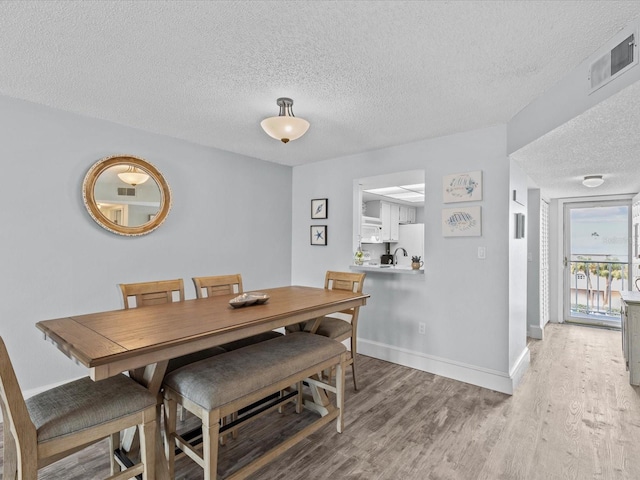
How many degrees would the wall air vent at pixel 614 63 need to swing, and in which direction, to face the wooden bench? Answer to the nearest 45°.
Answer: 0° — it already faces it

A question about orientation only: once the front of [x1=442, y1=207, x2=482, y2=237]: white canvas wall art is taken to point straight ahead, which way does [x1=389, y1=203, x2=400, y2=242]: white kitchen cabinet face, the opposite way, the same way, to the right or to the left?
the same way

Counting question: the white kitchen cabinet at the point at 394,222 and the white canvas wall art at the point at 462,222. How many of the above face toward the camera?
2

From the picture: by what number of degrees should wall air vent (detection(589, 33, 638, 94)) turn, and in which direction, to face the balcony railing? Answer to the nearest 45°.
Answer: approximately 135° to its right

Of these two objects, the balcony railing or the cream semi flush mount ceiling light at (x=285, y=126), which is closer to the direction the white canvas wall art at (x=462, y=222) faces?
the cream semi flush mount ceiling light

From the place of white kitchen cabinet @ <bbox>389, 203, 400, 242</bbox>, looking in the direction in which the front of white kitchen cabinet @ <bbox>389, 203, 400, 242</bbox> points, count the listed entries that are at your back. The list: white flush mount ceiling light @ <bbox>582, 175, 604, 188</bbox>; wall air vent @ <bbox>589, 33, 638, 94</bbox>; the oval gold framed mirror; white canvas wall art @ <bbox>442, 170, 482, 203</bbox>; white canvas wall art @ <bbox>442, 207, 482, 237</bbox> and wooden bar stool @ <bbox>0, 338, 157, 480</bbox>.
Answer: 0

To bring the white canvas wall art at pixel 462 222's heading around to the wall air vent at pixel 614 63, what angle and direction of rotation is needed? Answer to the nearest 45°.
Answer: approximately 45° to its left

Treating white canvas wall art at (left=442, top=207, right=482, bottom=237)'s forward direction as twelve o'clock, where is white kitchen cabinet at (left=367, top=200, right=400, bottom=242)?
The white kitchen cabinet is roughly at 5 o'clock from the white canvas wall art.

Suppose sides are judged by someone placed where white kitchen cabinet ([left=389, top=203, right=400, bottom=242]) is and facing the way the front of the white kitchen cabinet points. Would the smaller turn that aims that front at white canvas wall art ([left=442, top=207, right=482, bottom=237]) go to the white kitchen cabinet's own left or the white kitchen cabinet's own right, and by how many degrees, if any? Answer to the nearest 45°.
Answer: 0° — it already faces it

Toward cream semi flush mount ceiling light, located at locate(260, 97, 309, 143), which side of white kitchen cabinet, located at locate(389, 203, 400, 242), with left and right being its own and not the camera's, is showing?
front

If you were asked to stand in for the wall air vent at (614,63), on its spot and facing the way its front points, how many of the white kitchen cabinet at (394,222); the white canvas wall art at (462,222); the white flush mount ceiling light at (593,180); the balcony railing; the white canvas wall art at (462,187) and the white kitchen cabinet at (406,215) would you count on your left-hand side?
0

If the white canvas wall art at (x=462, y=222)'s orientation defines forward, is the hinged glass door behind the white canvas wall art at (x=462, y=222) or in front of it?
behind

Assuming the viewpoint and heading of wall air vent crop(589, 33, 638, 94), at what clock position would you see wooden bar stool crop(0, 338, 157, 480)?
The wooden bar stool is roughly at 12 o'clock from the wall air vent.

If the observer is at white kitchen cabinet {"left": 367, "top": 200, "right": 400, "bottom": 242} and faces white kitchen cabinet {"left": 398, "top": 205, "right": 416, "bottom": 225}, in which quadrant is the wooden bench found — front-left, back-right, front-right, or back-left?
back-right

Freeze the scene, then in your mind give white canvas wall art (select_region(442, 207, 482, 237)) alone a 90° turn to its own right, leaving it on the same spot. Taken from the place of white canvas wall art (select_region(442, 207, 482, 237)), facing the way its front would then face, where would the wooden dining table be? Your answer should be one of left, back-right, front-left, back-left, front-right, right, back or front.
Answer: front-left

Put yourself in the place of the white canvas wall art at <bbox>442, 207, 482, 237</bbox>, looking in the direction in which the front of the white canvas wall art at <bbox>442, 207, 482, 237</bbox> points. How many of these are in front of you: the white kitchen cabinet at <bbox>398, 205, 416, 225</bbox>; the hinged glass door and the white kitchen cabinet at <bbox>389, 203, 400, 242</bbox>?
0

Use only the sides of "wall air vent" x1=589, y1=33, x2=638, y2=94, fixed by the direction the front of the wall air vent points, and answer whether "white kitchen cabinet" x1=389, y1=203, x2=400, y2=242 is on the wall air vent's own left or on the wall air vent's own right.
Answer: on the wall air vent's own right

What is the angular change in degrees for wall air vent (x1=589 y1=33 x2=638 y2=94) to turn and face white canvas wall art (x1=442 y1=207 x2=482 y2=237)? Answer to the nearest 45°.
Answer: approximately 90° to its right

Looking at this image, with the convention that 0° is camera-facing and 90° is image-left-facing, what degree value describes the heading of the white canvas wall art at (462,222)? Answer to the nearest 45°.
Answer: approximately 0°

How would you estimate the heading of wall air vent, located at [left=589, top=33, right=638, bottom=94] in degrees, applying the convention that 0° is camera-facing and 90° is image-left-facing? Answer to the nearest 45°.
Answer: approximately 45°

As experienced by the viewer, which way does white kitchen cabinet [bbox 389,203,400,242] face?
facing the viewer
